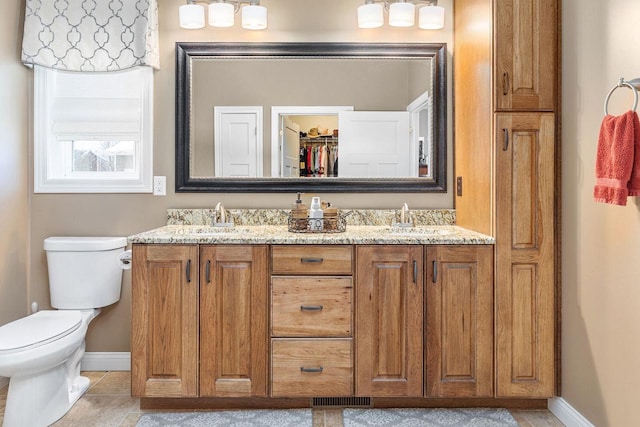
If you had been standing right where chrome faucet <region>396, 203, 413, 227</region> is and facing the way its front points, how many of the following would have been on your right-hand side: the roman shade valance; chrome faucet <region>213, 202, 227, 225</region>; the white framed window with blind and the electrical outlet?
4

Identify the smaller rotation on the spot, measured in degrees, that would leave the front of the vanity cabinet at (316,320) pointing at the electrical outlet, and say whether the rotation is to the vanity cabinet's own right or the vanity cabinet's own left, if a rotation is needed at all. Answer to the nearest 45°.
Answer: approximately 135° to the vanity cabinet's own right

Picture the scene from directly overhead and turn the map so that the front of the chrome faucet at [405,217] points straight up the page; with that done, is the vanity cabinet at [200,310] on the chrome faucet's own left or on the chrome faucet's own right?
on the chrome faucet's own right

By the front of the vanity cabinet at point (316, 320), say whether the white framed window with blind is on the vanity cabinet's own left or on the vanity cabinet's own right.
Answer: on the vanity cabinet's own right

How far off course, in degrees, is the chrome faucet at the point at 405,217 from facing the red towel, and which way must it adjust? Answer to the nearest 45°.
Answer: approximately 45° to its left

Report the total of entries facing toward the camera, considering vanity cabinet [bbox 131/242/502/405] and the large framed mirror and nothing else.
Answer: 2
